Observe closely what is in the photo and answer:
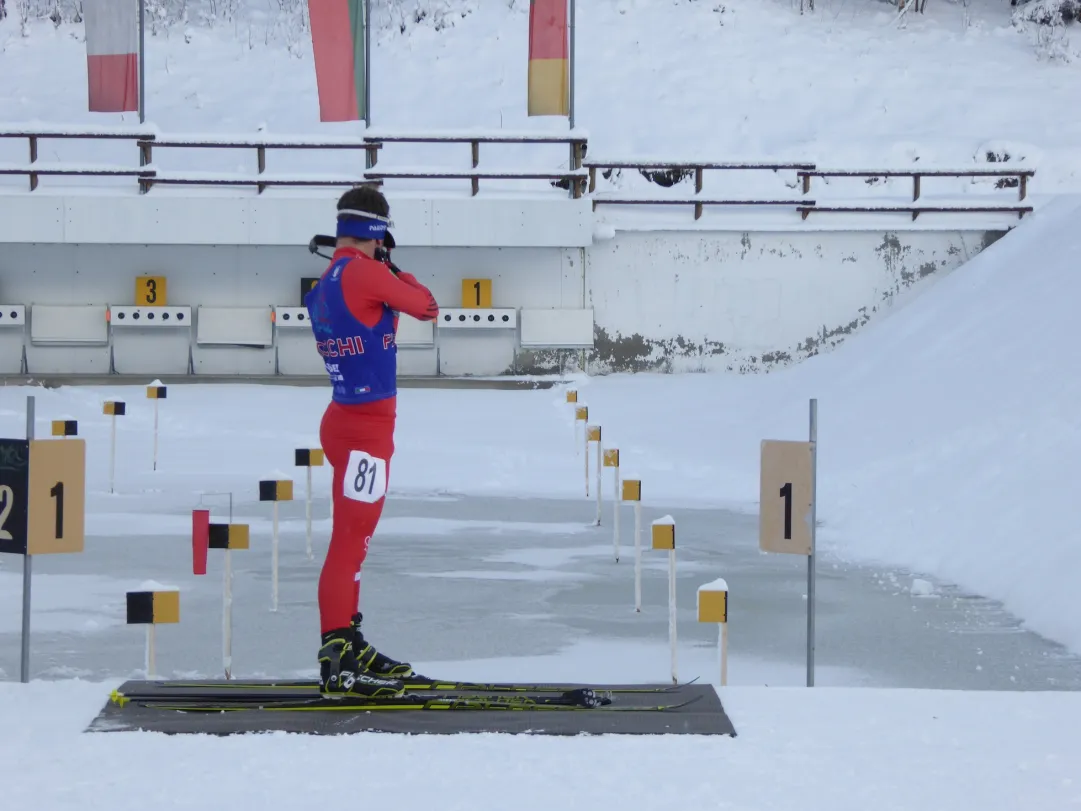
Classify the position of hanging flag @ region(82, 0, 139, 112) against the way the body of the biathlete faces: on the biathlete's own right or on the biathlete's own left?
on the biathlete's own left
